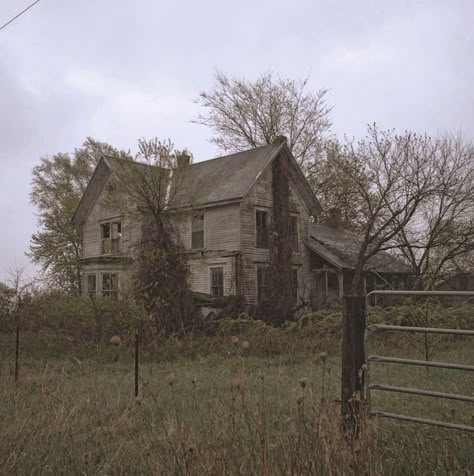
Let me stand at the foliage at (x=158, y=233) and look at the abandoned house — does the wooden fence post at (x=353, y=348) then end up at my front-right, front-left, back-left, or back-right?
back-right

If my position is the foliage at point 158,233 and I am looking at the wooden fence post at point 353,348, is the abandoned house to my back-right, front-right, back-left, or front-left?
back-left
